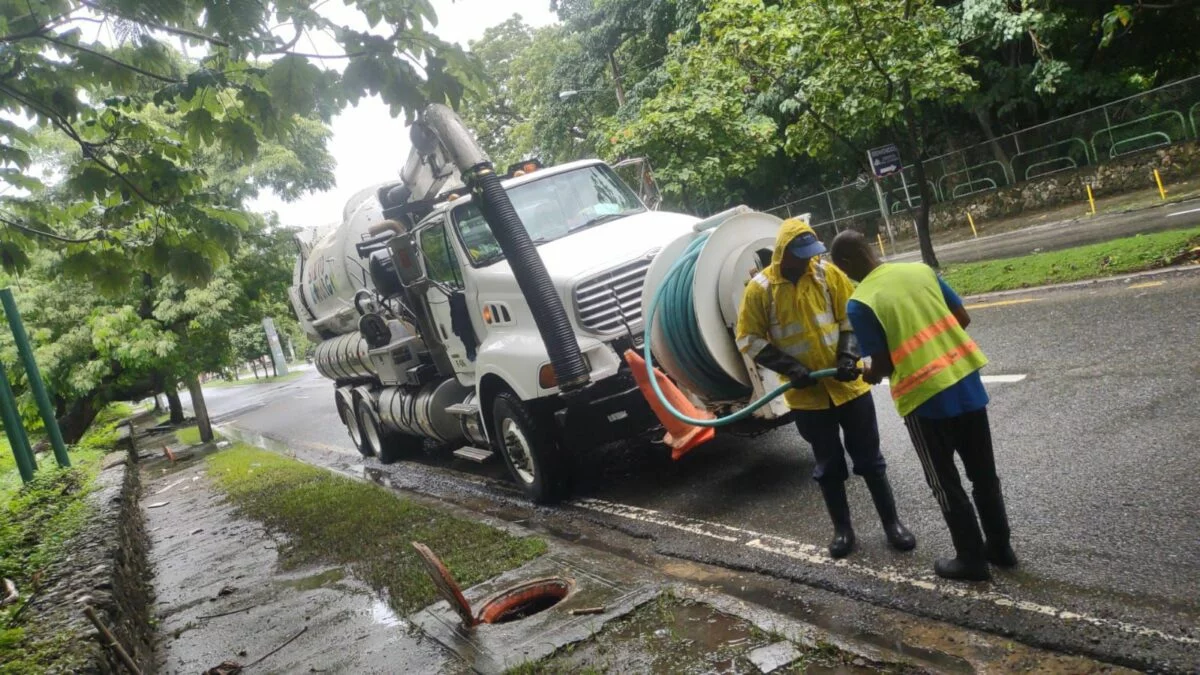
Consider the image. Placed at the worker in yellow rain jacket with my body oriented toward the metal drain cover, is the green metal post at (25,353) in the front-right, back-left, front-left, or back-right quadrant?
front-right

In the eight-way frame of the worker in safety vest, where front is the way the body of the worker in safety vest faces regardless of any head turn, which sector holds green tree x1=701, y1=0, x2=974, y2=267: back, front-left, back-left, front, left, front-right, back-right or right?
front-right

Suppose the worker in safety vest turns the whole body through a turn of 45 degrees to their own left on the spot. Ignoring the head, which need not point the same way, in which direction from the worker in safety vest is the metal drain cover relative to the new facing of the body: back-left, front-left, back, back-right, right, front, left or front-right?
front

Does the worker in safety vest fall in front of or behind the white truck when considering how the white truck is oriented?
in front

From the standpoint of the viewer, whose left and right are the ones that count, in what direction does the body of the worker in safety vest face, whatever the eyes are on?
facing away from the viewer and to the left of the viewer

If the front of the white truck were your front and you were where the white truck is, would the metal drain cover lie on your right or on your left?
on your right

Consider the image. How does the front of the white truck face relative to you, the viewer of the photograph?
facing the viewer and to the right of the viewer

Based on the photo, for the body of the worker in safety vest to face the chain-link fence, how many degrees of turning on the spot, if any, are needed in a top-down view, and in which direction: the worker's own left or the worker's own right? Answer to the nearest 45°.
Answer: approximately 45° to the worker's own right

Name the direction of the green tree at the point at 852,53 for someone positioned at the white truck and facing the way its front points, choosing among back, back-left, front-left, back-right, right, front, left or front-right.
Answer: left

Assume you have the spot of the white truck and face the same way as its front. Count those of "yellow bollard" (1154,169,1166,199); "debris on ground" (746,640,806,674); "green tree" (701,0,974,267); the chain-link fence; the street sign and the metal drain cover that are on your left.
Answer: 4

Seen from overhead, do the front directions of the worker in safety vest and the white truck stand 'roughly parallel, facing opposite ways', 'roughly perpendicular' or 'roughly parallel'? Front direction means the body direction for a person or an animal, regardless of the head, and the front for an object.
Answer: roughly parallel, facing opposite ways

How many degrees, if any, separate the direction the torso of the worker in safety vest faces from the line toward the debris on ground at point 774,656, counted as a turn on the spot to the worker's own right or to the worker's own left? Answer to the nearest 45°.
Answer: approximately 90° to the worker's own left

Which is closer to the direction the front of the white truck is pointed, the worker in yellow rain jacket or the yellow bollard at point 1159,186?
the worker in yellow rain jacket

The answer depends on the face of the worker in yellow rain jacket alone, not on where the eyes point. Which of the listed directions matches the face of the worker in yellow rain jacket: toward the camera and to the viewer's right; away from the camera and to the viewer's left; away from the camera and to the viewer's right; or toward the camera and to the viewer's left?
toward the camera and to the viewer's right
